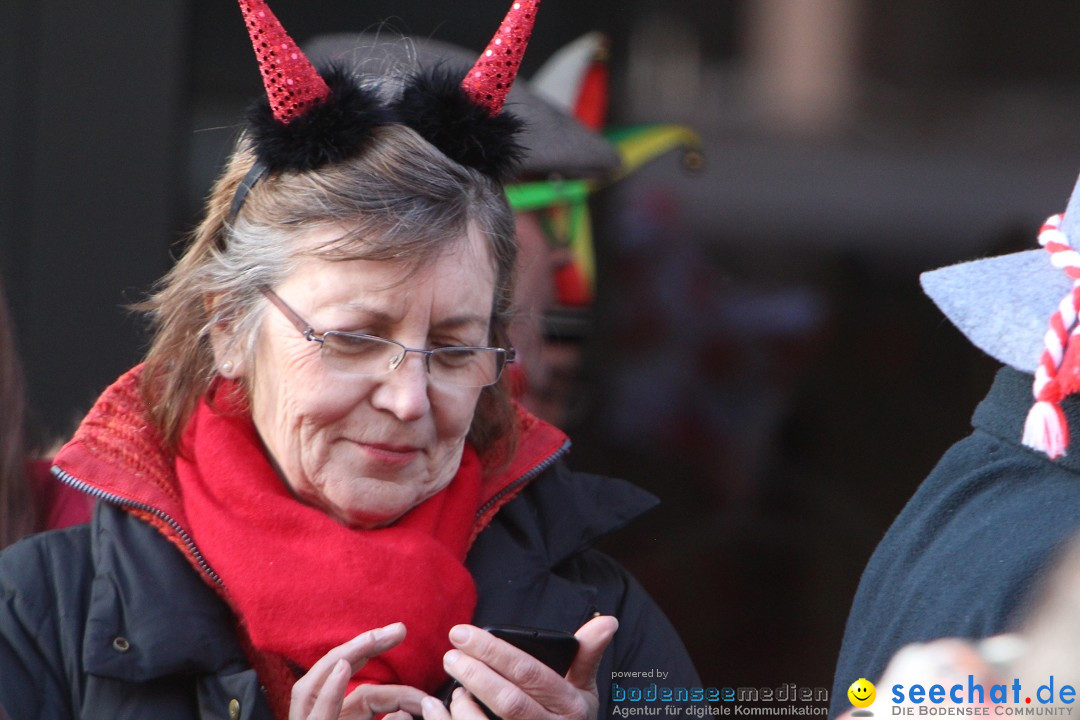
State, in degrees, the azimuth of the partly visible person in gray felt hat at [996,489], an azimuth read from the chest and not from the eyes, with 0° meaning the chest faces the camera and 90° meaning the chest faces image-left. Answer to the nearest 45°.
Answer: approximately 180°

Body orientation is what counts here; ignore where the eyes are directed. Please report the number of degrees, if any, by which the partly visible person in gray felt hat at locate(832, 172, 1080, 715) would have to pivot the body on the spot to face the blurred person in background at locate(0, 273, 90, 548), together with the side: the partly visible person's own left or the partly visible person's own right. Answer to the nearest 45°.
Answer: approximately 90° to the partly visible person's own left
